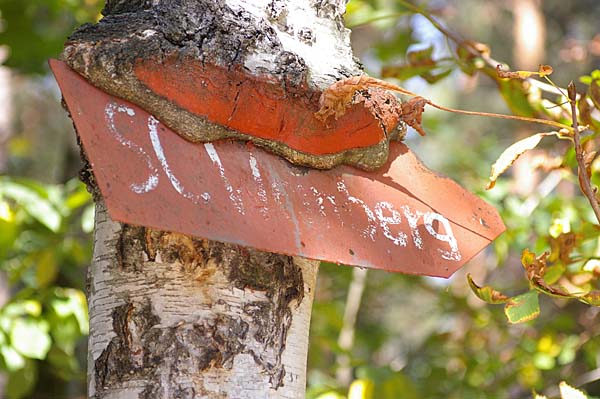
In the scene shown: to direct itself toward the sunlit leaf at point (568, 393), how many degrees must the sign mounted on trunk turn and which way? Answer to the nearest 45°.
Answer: approximately 135° to its left

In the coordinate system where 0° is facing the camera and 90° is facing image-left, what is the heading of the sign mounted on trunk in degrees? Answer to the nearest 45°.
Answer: approximately 0°

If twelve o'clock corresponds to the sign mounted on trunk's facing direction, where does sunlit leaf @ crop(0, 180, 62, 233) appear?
The sunlit leaf is roughly at 5 o'clock from the sign mounted on trunk.

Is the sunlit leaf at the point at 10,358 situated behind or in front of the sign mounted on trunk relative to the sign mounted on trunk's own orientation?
behind

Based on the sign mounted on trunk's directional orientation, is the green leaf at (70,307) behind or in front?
behind

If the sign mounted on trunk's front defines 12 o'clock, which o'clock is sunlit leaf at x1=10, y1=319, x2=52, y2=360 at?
The sunlit leaf is roughly at 5 o'clock from the sign mounted on trunk.

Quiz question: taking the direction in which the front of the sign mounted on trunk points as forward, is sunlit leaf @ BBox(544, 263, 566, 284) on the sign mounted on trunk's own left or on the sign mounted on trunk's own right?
on the sign mounted on trunk's own left

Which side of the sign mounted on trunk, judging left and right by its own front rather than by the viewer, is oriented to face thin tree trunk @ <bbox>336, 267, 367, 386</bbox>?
back

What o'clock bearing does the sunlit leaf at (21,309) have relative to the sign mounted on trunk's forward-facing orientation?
The sunlit leaf is roughly at 5 o'clock from the sign mounted on trunk.
